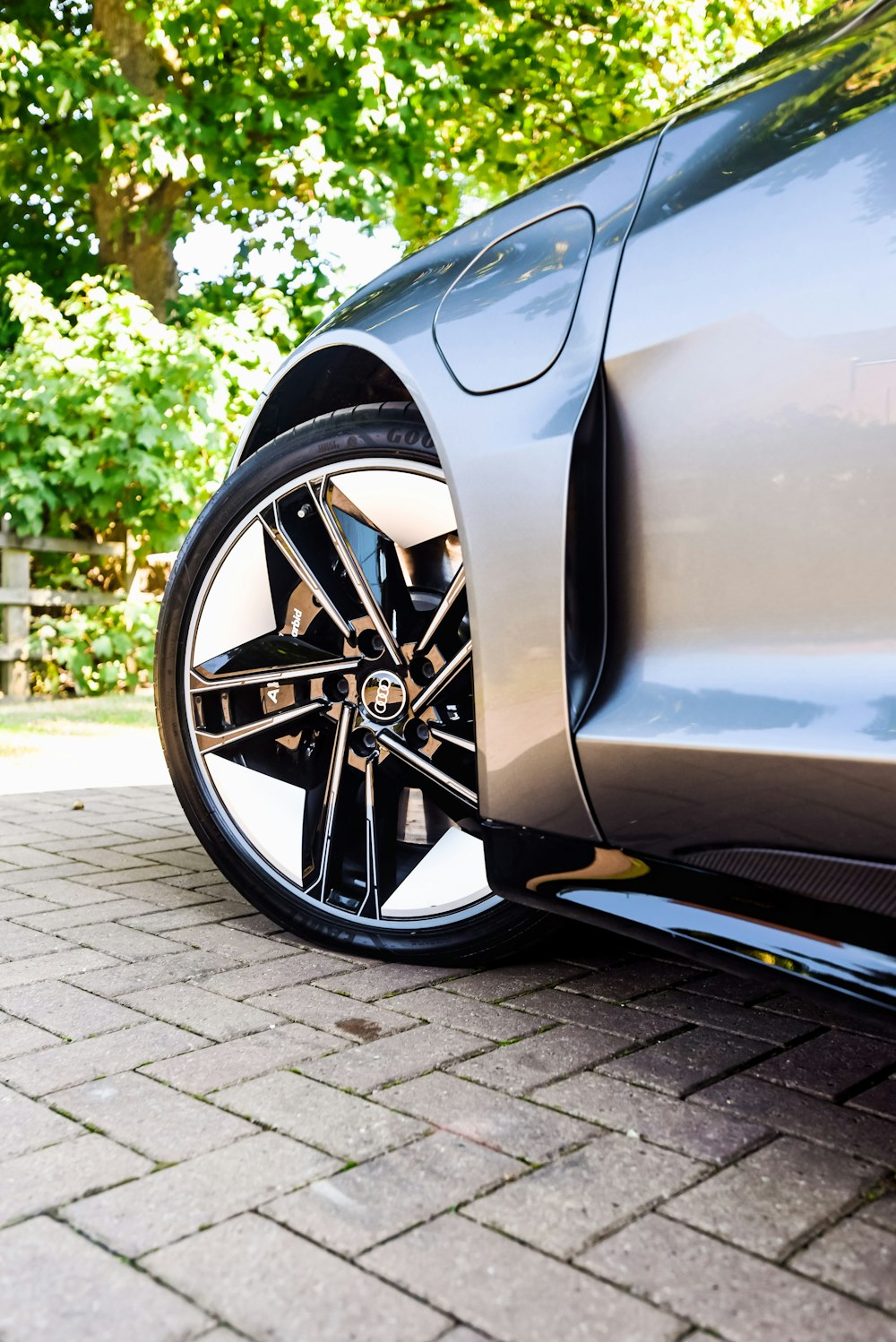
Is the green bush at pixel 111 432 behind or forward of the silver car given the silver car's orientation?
forward

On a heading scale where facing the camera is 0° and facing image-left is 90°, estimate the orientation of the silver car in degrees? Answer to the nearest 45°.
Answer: approximately 135°

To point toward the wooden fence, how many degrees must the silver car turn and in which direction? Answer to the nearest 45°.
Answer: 0° — it already faces it

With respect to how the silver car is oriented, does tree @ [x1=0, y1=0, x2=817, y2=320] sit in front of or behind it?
in front

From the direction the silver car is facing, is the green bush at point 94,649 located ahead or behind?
ahead
